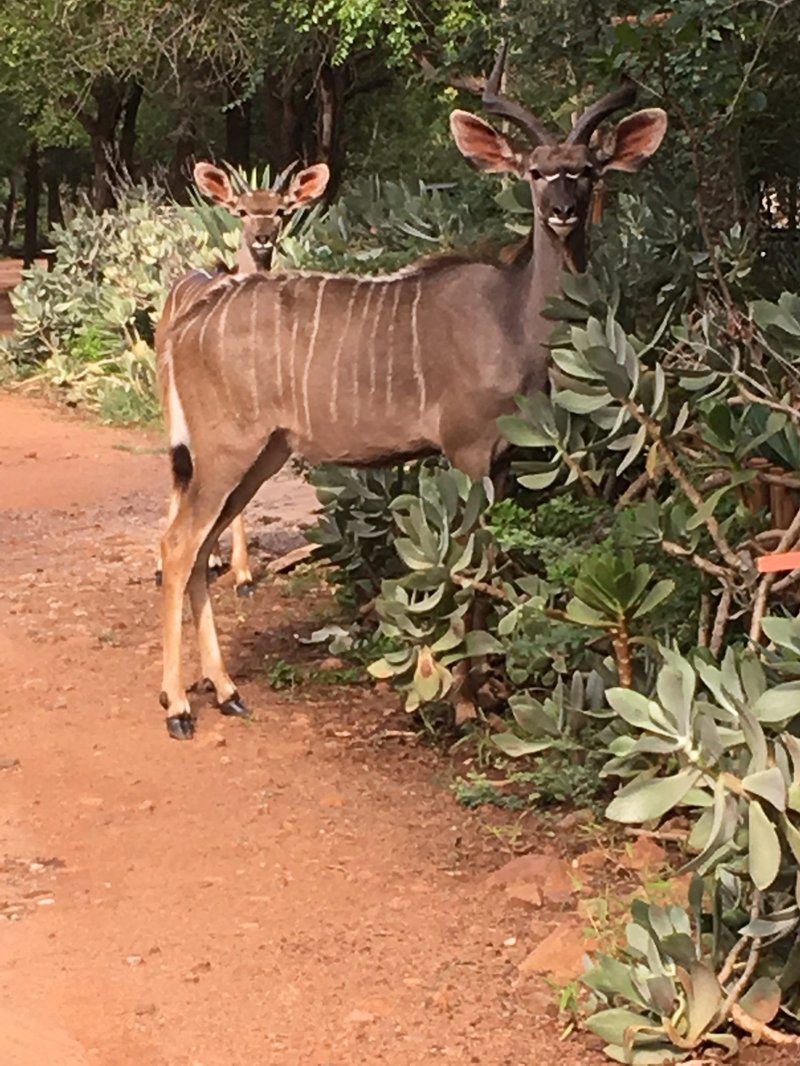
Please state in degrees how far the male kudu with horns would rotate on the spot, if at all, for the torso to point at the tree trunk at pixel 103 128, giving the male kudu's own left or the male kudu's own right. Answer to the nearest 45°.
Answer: approximately 90° to the male kudu's own left

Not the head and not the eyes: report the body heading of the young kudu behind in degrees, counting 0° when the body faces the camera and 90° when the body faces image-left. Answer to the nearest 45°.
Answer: approximately 315°

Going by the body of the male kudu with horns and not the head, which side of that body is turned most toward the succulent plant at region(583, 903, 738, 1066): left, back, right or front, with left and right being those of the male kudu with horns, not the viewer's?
right

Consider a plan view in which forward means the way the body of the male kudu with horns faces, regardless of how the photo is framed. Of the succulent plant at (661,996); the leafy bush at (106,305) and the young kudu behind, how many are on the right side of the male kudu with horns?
1

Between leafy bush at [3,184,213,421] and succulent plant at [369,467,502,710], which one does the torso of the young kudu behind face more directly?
the succulent plant

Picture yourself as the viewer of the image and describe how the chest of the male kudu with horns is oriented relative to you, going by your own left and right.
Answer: facing to the right of the viewer

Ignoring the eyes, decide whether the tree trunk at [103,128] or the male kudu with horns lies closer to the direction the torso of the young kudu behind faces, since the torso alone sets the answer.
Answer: the male kudu with horns

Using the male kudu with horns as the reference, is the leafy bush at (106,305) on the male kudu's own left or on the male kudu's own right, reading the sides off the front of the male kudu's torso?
on the male kudu's own left
